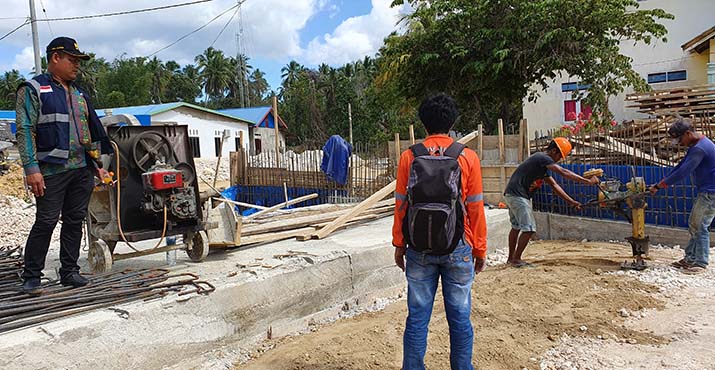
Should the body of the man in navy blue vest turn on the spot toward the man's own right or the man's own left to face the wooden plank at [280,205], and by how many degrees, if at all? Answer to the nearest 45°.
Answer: approximately 90° to the man's own left

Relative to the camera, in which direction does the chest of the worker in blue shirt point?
to the viewer's left

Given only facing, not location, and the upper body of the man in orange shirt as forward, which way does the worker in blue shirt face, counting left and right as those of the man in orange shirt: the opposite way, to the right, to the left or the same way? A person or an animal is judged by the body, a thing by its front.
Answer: to the left

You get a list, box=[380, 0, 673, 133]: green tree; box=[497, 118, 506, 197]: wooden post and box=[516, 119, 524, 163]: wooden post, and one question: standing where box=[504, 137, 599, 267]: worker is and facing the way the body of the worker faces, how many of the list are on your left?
3

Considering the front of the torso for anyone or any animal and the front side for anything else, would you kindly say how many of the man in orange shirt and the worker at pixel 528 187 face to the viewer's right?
1

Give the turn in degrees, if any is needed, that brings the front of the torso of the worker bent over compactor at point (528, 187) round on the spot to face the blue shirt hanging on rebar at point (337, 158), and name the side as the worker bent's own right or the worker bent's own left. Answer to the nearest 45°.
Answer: approximately 135° to the worker bent's own left

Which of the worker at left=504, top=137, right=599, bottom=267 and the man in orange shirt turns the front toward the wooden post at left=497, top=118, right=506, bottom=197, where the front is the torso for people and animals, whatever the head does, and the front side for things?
the man in orange shirt

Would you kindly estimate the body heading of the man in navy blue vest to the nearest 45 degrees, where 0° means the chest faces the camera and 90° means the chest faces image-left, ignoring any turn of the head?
approximately 315°

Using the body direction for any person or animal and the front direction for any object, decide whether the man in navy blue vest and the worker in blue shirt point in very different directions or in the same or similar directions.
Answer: very different directions

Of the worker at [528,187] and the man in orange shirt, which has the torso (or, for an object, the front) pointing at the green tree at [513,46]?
the man in orange shirt

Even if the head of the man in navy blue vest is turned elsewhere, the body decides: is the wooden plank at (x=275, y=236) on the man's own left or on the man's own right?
on the man's own left

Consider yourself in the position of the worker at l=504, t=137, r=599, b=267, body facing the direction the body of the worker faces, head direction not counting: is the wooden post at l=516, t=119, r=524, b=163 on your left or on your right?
on your left

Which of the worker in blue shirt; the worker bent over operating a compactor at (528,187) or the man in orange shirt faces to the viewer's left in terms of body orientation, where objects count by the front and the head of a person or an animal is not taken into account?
the worker in blue shirt

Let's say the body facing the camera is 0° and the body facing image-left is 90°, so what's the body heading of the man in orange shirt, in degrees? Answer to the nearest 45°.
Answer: approximately 180°

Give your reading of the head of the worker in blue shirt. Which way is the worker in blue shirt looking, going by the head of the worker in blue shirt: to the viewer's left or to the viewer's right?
to the viewer's left

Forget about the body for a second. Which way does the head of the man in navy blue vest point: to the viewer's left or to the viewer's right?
to the viewer's right

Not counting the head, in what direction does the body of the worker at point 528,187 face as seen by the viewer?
to the viewer's right
